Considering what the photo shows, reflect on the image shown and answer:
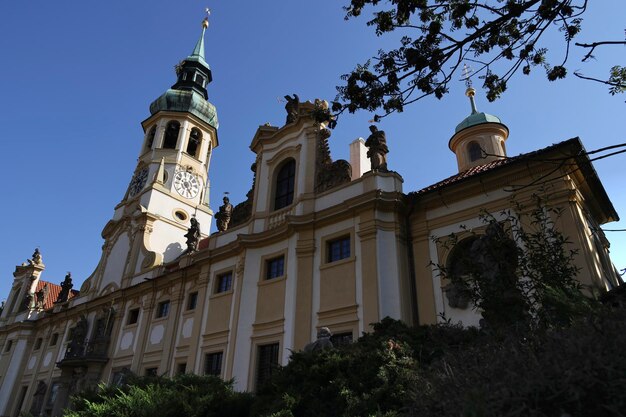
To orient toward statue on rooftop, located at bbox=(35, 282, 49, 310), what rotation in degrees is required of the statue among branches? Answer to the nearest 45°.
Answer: approximately 90° to its right

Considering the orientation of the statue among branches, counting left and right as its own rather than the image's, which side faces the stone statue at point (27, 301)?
right

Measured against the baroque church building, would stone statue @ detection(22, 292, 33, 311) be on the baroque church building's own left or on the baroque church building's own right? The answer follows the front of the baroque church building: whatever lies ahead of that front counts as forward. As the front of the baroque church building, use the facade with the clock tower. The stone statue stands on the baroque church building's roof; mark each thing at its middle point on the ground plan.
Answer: on the baroque church building's own right

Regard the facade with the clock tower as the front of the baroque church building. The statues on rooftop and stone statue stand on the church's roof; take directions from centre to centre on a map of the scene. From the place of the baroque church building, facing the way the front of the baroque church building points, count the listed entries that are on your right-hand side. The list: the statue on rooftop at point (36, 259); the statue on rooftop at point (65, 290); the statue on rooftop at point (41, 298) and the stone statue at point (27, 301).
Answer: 4

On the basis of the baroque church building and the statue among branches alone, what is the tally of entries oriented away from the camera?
0

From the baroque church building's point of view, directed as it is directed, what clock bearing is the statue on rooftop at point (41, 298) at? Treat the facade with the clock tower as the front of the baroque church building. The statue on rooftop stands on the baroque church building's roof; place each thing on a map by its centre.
The statue on rooftop is roughly at 3 o'clock from the baroque church building.

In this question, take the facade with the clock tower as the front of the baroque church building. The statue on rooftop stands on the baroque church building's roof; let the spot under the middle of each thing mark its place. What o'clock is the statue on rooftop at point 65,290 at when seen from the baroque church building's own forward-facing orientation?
The statue on rooftop is roughly at 3 o'clock from the baroque church building.

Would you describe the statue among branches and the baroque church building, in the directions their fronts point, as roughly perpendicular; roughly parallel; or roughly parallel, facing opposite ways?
roughly parallel

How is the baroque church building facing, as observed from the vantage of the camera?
facing the viewer and to the left of the viewer
